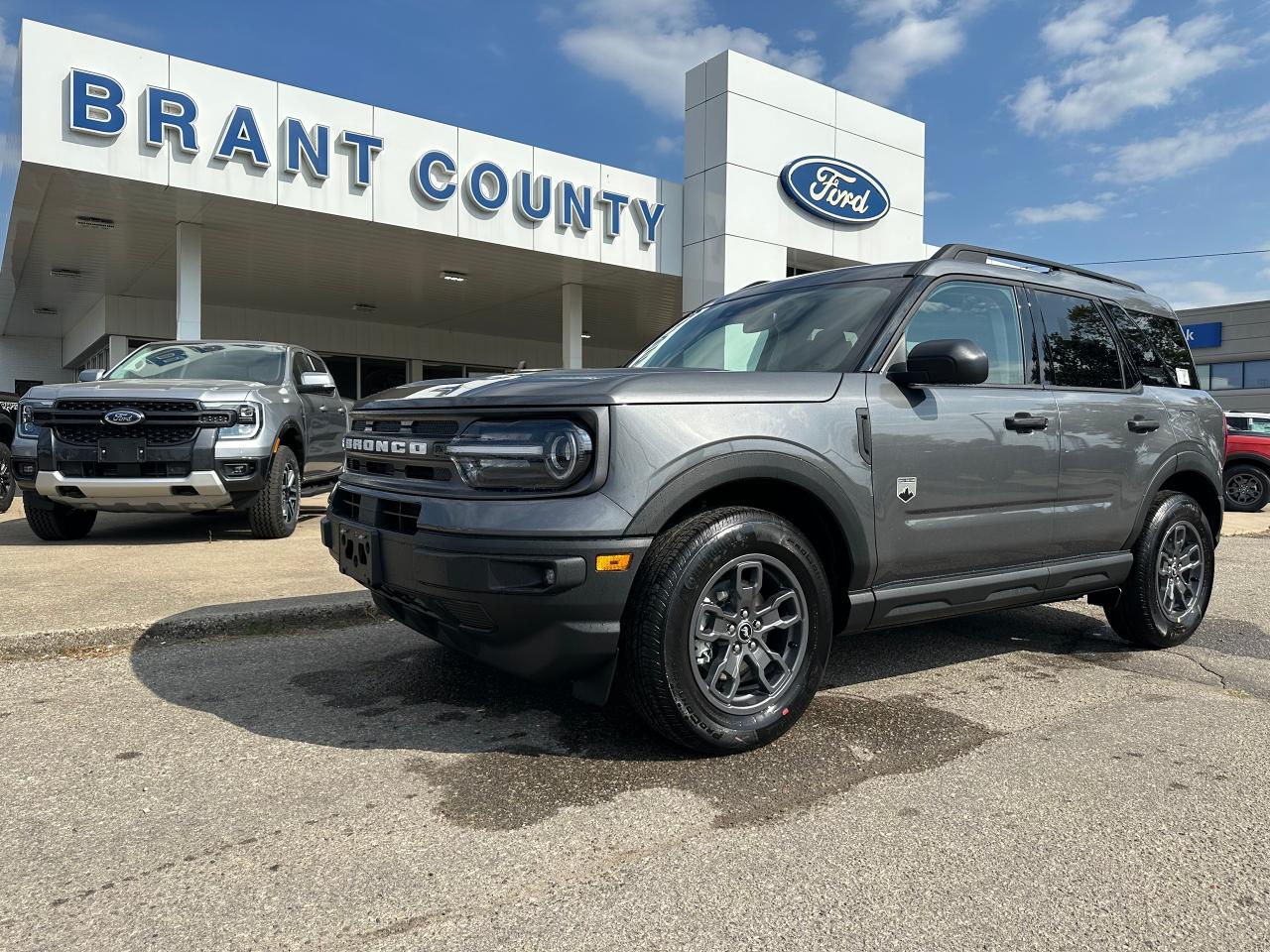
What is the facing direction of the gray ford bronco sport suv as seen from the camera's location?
facing the viewer and to the left of the viewer

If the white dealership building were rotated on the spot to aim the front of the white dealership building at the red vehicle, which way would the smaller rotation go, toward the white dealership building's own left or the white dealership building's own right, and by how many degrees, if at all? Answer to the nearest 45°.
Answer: approximately 45° to the white dealership building's own left

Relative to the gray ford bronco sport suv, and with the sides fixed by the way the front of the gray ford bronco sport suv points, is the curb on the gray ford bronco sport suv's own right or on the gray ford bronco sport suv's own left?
on the gray ford bronco sport suv's own right

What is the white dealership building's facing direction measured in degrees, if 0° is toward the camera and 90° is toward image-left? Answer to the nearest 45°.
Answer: approximately 315°

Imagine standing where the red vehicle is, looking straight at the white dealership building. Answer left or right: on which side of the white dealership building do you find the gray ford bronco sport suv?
left

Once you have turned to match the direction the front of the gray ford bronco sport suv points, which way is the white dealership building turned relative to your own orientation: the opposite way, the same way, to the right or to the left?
to the left
